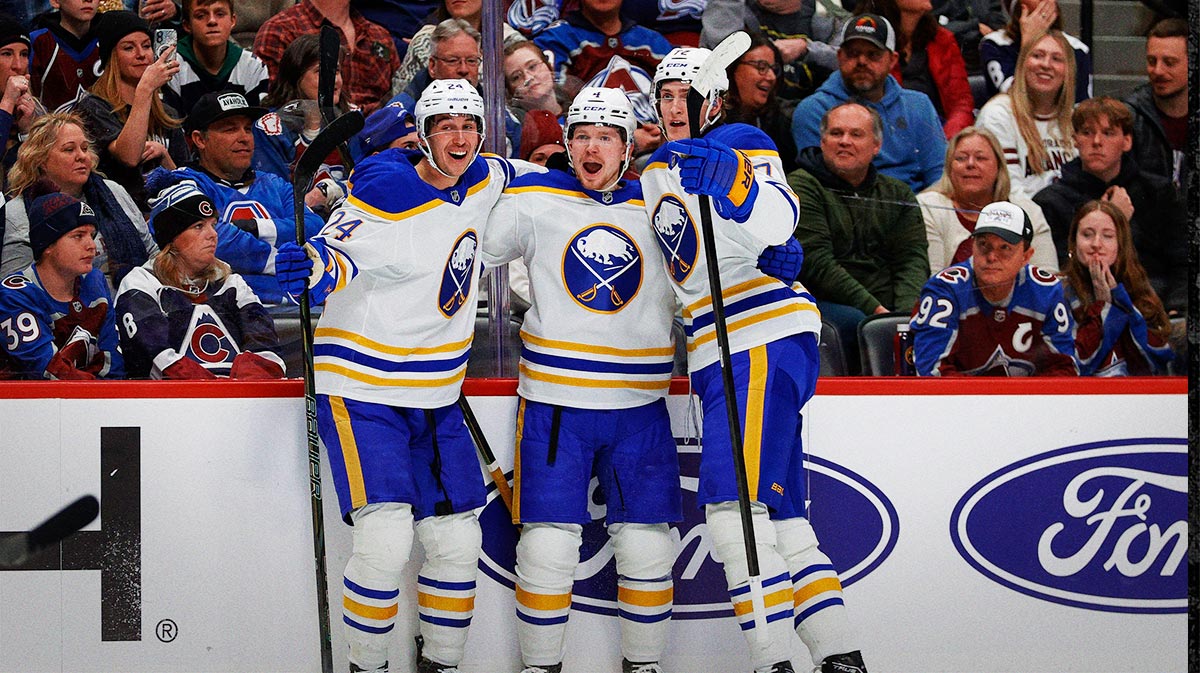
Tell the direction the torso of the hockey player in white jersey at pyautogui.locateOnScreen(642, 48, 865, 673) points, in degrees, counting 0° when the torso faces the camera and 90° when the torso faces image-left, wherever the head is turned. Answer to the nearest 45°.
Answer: approximately 45°

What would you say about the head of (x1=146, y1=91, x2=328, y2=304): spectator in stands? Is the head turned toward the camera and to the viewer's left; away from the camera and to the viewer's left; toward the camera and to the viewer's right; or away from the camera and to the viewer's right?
toward the camera and to the viewer's right

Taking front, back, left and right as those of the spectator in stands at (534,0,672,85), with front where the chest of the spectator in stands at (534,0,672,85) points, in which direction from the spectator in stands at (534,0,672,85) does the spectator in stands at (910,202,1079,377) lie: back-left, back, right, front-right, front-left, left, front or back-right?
left

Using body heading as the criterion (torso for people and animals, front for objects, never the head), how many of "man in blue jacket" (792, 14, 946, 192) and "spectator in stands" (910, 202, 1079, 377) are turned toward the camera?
2

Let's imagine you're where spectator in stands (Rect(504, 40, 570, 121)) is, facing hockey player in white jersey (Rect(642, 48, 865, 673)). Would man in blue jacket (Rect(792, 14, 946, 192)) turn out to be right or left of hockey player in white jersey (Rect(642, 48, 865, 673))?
left

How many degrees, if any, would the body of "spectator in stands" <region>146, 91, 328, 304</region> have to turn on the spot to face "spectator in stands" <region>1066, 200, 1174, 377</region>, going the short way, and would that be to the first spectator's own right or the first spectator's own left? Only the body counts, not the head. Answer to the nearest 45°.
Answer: approximately 45° to the first spectator's own left

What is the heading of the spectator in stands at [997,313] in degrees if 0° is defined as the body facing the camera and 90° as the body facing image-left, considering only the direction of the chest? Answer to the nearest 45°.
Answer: approximately 0°

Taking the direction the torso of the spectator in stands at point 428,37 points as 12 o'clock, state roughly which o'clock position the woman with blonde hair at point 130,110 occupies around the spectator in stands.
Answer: The woman with blonde hair is roughly at 3 o'clock from the spectator in stands.

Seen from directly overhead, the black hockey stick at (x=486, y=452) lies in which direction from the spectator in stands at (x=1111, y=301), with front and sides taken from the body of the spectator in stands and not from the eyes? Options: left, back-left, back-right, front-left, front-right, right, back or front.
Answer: front-right

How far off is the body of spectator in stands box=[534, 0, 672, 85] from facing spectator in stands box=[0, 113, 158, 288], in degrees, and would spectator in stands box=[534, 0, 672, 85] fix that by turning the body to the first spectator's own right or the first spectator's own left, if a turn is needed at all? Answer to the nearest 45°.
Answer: approximately 90° to the first spectator's own right

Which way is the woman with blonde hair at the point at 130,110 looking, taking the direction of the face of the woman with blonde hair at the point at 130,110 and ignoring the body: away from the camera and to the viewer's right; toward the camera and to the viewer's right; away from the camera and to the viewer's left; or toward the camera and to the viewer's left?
toward the camera and to the viewer's right
